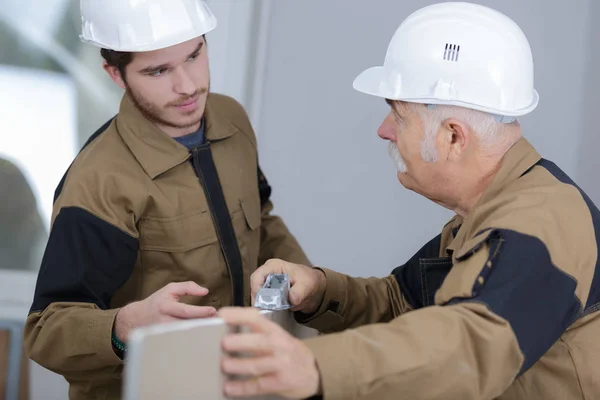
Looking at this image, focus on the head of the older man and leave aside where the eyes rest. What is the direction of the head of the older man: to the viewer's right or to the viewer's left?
to the viewer's left

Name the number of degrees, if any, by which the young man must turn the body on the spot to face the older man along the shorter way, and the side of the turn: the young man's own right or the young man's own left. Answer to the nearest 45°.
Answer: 0° — they already face them

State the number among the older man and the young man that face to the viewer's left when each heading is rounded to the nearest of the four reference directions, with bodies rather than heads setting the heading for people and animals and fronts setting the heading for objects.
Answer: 1

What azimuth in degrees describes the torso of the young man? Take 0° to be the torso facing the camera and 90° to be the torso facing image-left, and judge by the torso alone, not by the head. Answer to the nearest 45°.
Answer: approximately 315°

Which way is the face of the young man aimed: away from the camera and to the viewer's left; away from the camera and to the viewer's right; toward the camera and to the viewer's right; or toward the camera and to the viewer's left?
toward the camera and to the viewer's right

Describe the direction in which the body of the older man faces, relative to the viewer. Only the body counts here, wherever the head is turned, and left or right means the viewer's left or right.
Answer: facing to the left of the viewer

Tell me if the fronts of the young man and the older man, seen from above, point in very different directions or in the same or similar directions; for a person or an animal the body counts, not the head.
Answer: very different directions
